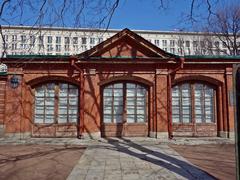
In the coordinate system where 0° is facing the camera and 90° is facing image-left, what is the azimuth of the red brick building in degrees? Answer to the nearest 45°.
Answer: approximately 0°
